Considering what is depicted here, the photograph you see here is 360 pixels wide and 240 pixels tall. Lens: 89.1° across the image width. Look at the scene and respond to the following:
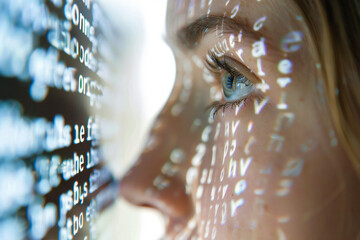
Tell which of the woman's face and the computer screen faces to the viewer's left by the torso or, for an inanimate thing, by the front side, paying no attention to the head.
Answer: the woman's face

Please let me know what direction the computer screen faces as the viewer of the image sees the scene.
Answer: facing the viewer and to the right of the viewer

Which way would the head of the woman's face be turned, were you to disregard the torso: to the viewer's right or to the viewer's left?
to the viewer's left

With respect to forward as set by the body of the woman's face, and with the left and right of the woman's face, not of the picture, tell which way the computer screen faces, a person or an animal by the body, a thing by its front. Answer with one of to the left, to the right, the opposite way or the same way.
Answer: the opposite way

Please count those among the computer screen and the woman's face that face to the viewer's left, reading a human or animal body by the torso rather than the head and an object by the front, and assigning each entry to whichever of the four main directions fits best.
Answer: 1
